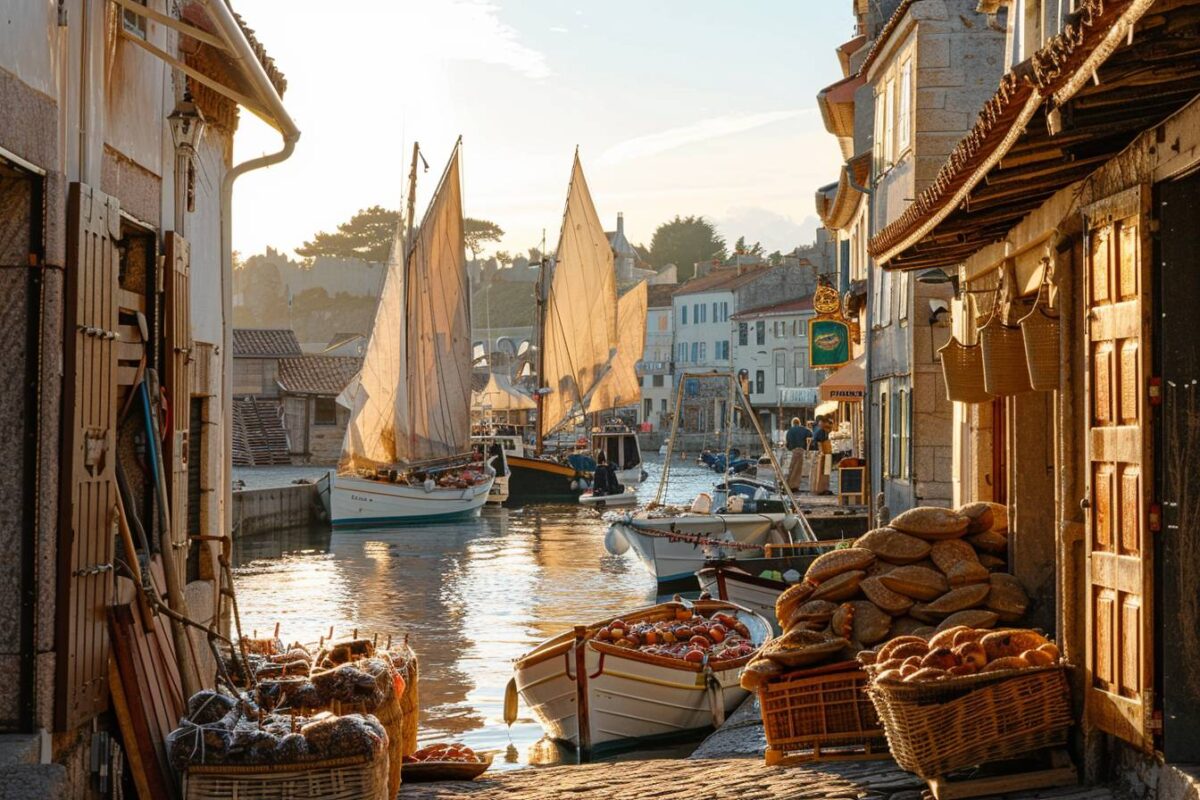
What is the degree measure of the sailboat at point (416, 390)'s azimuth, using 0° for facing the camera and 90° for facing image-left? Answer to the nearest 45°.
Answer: approximately 45°

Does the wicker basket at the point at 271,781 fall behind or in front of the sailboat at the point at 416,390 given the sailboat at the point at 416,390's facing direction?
in front

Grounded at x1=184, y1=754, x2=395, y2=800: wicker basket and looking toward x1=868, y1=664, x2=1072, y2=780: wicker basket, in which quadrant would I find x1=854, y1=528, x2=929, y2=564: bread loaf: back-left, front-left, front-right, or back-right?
front-left

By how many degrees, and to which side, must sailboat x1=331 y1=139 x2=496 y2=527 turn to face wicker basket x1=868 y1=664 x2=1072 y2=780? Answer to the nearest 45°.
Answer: approximately 45° to its left

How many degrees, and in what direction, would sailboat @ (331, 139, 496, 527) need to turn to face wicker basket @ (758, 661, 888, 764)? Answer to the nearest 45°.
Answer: approximately 45° to its left

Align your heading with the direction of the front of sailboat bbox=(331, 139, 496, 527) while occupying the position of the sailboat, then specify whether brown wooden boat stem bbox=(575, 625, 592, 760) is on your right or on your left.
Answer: on your left

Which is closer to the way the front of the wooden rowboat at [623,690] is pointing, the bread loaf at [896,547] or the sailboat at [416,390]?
the bread loaf

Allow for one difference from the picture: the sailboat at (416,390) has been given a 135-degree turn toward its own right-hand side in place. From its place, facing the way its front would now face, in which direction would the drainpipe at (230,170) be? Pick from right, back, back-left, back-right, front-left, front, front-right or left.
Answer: back
